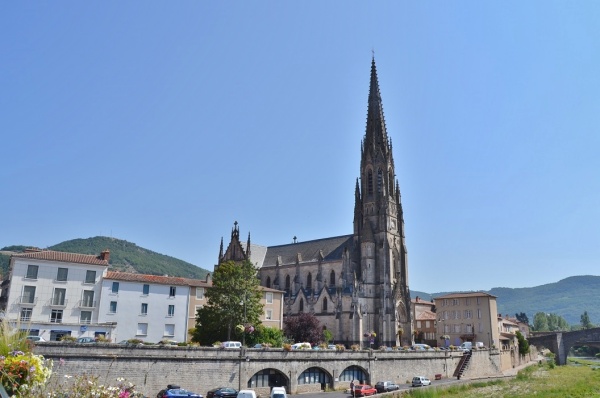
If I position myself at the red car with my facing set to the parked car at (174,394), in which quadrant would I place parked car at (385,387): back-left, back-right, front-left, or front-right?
back-right

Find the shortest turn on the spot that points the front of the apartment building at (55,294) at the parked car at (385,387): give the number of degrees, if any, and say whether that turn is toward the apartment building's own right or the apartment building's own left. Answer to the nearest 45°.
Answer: approximately 90° to the apartment building's own left

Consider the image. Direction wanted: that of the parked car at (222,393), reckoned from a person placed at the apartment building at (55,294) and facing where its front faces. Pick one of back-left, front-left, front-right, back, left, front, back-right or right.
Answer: front-left

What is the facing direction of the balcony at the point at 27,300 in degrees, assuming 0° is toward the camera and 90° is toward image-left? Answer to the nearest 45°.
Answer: approximately 0°

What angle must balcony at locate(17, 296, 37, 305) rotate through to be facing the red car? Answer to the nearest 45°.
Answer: approximately 45° to its left

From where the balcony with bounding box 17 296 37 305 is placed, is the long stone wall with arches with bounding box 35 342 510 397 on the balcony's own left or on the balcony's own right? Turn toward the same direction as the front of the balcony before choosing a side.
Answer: on the balcony's own left

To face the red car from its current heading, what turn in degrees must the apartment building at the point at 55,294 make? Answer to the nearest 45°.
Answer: approximately 45° to its left

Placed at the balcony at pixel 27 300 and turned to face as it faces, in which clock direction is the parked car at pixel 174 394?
The parked car is roughly at 11 o'clock from the balcony.

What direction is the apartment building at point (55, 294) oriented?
toward the camera

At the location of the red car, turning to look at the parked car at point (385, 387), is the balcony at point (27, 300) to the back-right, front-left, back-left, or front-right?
back-left
